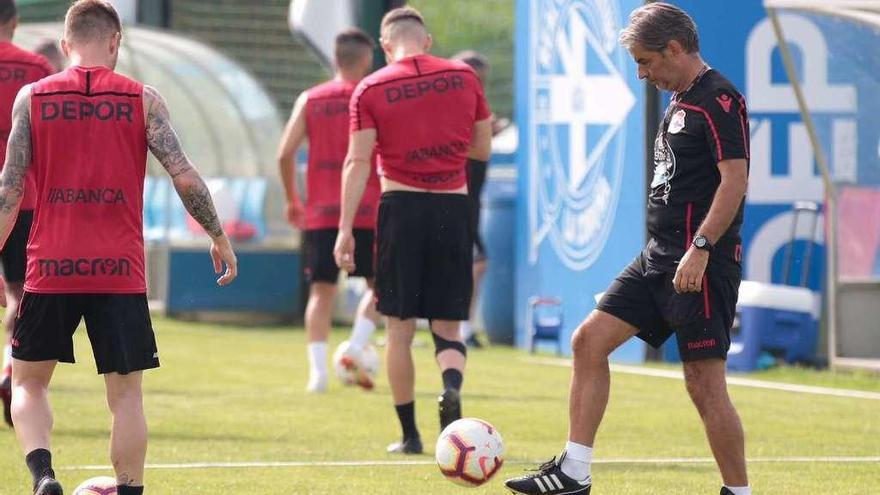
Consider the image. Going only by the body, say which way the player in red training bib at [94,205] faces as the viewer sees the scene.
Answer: away from the camera

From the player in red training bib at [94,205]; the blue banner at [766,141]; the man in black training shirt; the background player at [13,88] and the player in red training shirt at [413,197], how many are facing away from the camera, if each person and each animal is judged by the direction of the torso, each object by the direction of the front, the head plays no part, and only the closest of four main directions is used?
3

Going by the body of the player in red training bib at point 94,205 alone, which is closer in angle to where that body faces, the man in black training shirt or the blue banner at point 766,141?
the blue banner

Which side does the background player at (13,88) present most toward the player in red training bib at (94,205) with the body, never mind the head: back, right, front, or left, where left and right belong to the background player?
back

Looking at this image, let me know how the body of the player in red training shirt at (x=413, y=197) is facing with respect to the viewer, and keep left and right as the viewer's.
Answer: facing away from the viewer

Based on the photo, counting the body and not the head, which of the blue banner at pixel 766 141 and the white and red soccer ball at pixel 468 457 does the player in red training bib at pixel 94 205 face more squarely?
the blue banner

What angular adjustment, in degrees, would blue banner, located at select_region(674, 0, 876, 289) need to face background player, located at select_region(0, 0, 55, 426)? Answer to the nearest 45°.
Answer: approximately 45° to its right

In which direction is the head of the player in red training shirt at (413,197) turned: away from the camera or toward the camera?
away from the camera

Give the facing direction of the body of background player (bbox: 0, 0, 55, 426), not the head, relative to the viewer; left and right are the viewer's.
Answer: facing away from the viewer

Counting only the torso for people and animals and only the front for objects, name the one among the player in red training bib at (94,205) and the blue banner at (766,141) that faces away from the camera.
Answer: the player in red training bib
